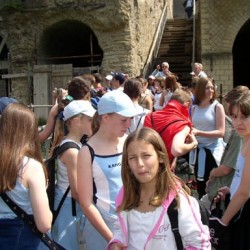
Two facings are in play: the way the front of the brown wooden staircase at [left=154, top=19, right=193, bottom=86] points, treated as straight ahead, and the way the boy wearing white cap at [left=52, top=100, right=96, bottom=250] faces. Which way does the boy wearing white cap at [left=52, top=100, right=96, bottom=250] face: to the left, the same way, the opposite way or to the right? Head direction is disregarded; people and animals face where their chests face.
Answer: to the left

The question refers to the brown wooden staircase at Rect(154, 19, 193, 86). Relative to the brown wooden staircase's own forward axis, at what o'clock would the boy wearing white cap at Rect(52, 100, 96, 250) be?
The boy wearing white cap is roughly at 12 o'clock from the brown wooden staircase.

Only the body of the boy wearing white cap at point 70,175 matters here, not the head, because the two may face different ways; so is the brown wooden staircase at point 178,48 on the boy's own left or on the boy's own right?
on the boy's own left

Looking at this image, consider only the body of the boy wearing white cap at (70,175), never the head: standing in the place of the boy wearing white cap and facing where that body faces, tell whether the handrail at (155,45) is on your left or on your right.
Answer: on your left

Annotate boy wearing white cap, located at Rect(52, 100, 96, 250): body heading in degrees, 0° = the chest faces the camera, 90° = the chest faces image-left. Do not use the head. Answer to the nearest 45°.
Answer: approximately 270°

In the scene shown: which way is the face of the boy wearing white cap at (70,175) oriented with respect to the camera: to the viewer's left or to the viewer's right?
to the viewer's right

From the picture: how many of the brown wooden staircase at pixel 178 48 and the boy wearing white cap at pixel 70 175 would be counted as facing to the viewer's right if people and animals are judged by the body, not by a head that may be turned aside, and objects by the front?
1
